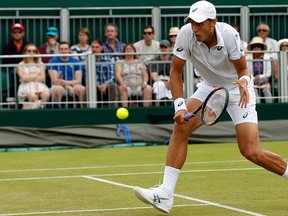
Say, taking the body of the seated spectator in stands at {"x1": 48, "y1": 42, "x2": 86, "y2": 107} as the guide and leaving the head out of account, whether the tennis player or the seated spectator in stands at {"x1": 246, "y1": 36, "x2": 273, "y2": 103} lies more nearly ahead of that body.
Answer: the tennis player

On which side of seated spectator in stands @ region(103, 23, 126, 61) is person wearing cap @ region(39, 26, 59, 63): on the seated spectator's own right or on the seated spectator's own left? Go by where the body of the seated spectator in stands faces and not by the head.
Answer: on the seated spectator's own right

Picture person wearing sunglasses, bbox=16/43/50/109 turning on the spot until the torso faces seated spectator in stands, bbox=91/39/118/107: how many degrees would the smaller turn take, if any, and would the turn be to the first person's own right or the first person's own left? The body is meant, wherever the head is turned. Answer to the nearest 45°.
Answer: approximately 90° to the first person's own left

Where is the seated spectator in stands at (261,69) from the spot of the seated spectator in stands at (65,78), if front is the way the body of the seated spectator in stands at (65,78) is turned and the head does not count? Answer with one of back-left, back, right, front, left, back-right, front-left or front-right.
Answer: left

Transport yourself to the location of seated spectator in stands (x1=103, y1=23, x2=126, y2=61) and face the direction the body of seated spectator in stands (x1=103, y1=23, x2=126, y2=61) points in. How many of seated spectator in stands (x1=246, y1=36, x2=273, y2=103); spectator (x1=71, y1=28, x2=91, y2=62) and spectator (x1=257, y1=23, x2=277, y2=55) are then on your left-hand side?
2
